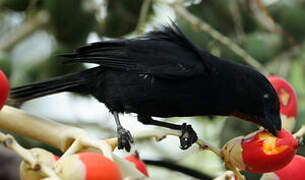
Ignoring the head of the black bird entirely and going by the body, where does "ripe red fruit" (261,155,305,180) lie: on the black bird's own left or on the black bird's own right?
on the black bird's own right

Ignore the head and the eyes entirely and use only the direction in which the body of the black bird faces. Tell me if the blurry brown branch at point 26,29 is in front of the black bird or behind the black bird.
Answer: behind

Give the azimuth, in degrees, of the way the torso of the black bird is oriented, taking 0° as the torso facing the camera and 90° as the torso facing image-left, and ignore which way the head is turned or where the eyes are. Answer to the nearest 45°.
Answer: approximately 270°

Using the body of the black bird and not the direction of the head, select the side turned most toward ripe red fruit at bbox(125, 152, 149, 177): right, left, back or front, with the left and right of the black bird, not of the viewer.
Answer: right

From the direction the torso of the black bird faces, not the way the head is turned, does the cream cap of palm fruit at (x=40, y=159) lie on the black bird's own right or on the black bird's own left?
on the black bird's own right

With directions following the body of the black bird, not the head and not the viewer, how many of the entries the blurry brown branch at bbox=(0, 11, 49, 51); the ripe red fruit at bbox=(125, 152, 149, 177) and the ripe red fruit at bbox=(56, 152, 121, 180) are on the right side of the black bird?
2

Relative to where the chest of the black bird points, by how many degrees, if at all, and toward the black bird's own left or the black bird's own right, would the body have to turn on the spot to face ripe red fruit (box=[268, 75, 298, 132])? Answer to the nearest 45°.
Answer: approximately 45° to the black bird's own right
